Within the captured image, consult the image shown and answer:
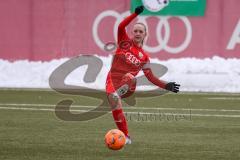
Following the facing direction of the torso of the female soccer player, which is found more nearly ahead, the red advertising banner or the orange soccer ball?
the orange soccer ball

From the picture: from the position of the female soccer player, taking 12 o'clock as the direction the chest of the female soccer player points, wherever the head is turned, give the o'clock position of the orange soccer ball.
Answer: The orange soccer ball is roughly at 12 o'clock from the female soccer player.

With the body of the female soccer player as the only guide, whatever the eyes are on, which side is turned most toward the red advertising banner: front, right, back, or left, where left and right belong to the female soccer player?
back

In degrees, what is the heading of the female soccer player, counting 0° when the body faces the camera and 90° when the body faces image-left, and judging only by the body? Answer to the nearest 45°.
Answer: approximately 0°

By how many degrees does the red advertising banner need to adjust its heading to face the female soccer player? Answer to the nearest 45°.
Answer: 0° — it already faces them

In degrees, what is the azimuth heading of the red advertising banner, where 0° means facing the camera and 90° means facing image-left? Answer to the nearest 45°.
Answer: approximately 0°

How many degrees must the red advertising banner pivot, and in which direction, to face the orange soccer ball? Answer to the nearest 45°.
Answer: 0° — it already faces it

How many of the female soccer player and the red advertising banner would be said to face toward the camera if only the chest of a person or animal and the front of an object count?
2
